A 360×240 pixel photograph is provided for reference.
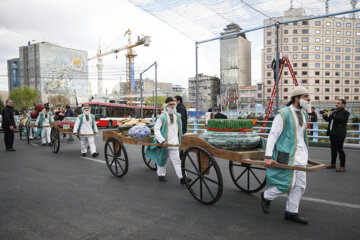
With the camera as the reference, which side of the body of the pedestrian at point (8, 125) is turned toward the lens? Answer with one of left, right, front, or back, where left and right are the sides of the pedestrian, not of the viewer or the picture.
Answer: right

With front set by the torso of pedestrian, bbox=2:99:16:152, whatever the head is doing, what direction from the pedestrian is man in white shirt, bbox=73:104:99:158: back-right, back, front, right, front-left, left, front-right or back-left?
front-right

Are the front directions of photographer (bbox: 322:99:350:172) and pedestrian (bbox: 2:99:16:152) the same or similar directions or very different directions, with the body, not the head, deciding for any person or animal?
very different directions

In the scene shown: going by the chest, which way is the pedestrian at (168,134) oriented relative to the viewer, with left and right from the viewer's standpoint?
facing the viewer and to the right of the viewer

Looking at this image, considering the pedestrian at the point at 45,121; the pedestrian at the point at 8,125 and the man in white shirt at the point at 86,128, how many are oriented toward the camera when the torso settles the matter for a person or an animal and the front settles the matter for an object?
2

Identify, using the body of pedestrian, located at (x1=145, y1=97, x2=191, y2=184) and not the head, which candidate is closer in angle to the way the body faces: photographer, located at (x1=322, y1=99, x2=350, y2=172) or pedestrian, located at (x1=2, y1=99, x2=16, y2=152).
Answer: the photographer

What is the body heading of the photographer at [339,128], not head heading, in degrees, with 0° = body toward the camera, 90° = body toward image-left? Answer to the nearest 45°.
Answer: approximately 45°

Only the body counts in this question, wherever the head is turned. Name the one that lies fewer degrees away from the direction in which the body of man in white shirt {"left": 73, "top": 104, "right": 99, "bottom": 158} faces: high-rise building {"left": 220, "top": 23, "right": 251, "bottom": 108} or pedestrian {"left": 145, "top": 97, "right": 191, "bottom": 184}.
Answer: the pedestrian

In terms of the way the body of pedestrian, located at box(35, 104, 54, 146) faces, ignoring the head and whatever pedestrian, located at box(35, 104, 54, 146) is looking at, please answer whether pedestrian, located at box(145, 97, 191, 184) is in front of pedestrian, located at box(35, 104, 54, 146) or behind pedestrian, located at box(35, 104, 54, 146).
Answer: in front

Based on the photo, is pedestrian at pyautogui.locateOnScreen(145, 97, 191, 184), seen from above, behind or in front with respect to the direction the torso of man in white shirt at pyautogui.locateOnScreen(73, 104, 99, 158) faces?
in front
